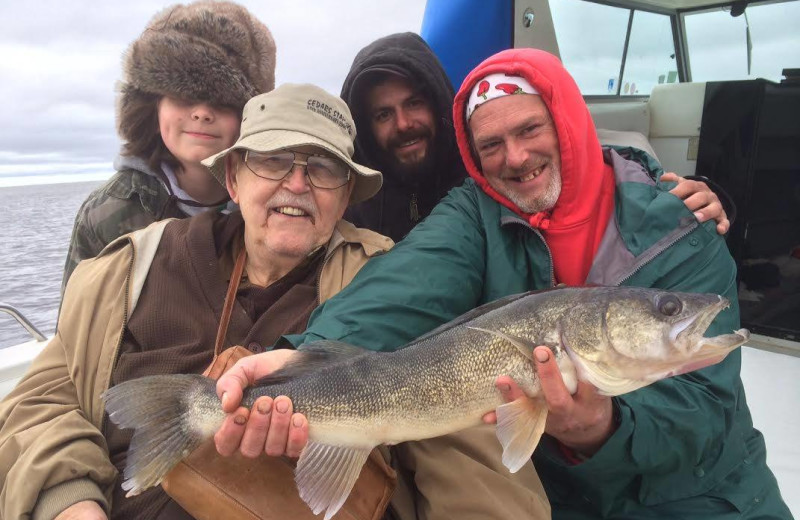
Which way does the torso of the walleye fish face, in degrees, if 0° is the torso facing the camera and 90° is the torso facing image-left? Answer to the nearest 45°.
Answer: approximately 270°
